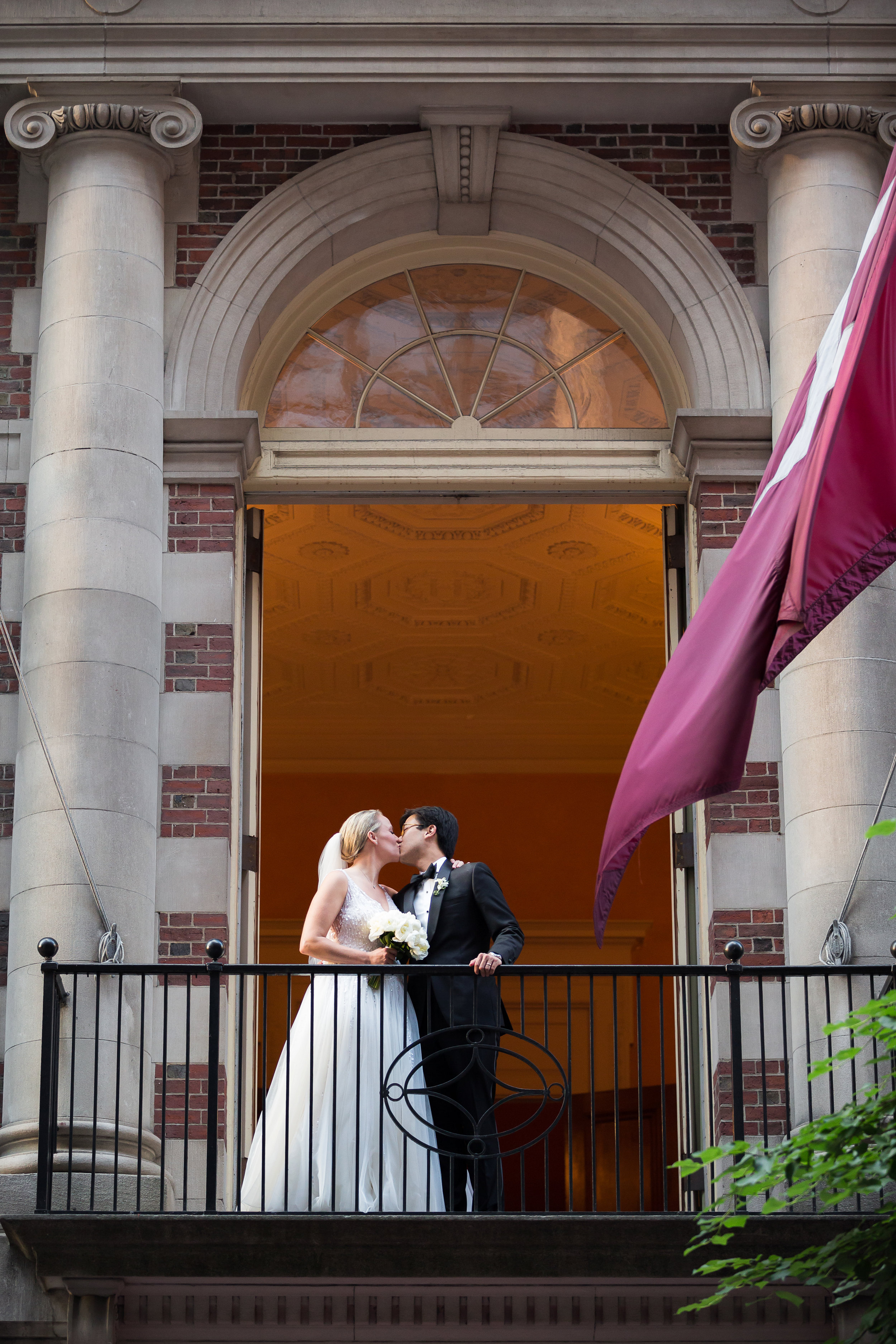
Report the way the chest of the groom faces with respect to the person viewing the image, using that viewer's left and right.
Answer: facing the viewer and to the left of the viewer

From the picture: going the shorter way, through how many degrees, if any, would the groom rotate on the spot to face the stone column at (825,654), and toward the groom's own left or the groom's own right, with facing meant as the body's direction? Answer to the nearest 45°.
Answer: approximately 180°

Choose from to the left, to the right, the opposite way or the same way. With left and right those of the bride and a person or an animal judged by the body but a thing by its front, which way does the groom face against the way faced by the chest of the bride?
to the right

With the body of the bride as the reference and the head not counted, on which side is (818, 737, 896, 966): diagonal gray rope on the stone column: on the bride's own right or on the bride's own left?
on the bride's own left

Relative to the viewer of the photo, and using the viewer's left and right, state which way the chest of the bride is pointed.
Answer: facing the viewer and to the right of the viewer

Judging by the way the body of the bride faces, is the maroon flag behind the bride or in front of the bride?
in front

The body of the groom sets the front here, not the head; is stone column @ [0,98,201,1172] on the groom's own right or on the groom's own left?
on the groom's own right

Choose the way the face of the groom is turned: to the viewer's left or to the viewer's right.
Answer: to the viewer's left

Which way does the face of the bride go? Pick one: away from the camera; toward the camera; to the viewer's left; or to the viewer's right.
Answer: to the viewer's right

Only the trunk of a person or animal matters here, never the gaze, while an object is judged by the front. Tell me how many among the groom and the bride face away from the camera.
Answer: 0
